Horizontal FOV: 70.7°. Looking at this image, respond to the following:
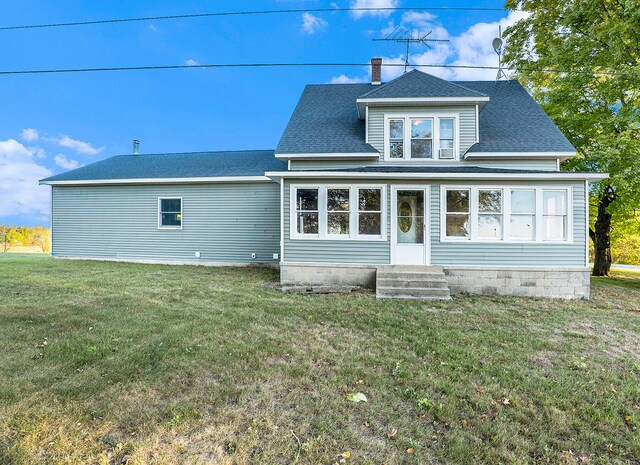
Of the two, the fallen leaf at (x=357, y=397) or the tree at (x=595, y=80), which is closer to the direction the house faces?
the fallen leaf

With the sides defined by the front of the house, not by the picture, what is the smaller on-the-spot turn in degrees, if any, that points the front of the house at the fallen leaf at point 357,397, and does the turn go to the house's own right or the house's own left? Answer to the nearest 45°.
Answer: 0° — it already faces it

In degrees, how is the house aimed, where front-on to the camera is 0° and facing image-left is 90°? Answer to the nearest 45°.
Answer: approximately 0°

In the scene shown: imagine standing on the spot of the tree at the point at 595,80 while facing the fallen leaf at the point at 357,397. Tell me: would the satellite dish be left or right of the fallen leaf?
right

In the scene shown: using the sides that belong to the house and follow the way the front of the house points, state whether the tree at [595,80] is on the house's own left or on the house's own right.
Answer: on the house's own left
